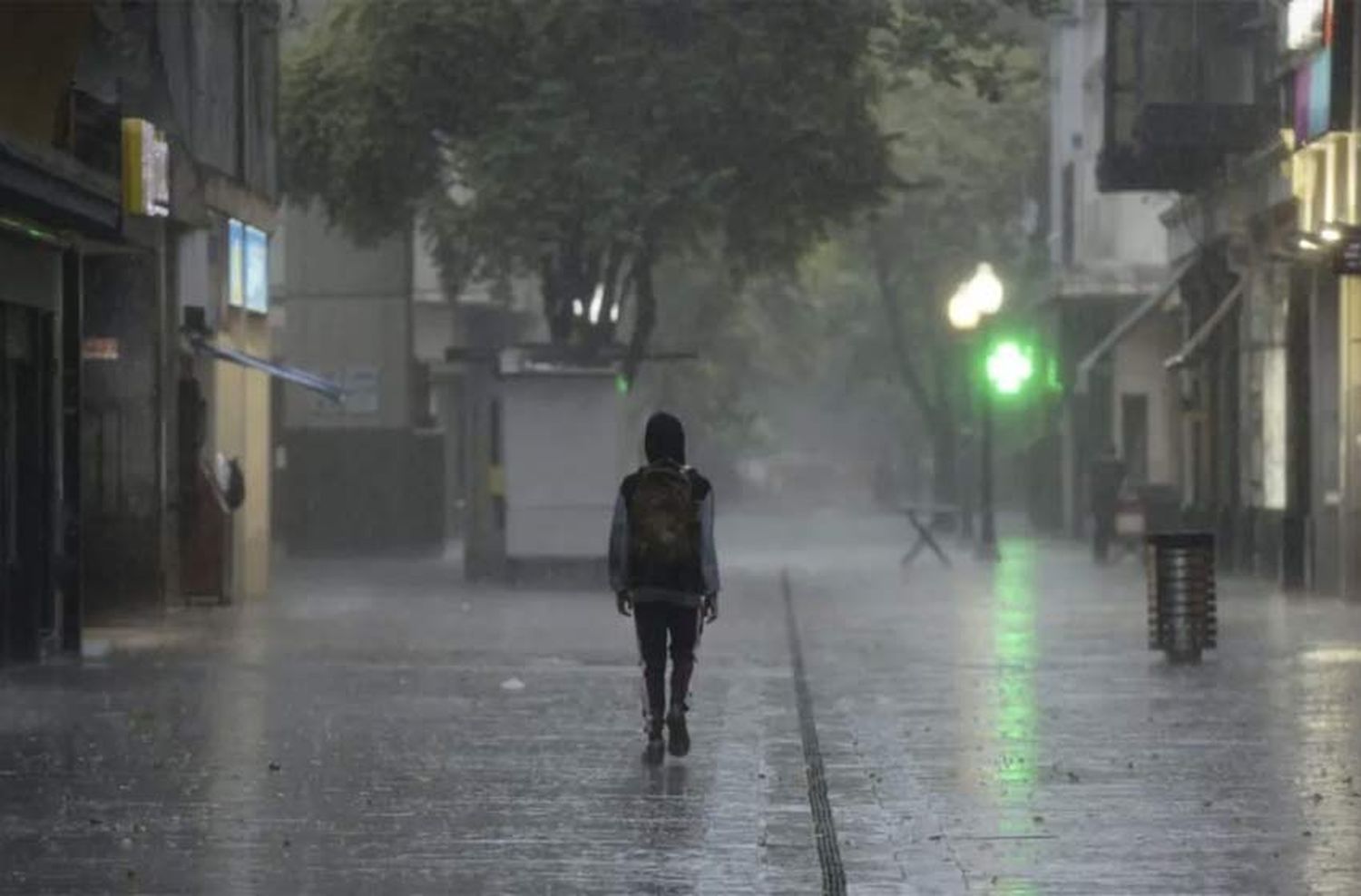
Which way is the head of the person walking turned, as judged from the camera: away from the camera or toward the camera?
away from the camera

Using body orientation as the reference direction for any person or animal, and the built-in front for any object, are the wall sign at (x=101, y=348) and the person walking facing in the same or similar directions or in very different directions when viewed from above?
very different directions

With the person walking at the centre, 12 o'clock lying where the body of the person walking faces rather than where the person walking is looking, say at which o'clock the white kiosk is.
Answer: The white kiosk is roughly at 12 o'clock from the person walking.

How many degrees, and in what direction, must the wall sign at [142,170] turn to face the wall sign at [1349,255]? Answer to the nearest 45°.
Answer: approximately 90° to its left

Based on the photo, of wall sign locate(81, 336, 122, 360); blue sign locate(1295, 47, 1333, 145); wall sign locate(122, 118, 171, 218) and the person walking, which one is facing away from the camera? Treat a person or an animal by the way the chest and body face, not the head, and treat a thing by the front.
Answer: the person walking

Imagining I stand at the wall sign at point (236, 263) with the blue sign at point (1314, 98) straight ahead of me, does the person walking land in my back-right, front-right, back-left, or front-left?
front-right

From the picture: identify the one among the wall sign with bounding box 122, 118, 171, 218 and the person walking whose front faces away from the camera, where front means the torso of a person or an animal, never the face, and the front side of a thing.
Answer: the person walking

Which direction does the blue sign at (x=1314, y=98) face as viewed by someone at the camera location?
facing the viewer and to the left of the viewer

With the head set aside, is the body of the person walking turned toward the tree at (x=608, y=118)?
yes
